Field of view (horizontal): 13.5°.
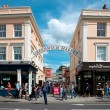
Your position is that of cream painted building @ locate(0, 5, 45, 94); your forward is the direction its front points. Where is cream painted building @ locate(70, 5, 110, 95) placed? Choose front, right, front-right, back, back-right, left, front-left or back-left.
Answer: left

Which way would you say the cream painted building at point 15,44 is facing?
toward the camera

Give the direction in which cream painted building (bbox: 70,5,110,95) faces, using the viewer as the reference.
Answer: facing the viewer

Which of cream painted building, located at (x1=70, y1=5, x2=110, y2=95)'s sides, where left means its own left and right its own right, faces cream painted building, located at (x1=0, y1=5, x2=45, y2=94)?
right
